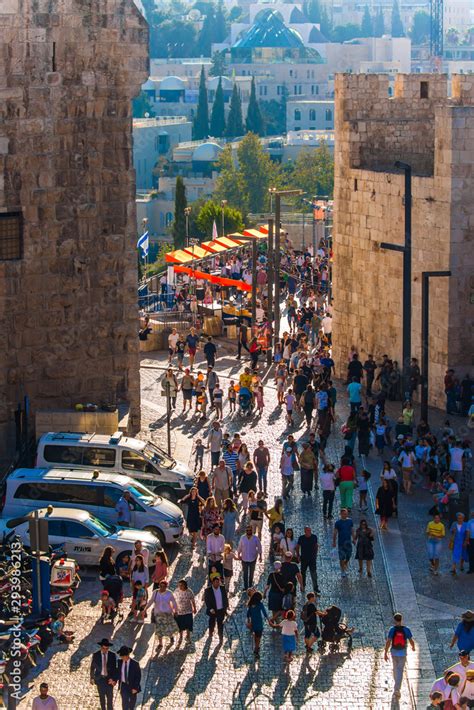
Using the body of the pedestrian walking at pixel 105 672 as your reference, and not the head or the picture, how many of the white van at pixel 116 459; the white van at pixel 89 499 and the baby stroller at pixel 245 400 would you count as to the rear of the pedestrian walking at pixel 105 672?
3

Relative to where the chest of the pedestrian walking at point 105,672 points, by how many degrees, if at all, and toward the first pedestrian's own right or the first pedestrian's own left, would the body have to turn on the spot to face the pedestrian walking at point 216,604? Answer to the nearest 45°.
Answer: approximately 135° to the first pedestrian's own left

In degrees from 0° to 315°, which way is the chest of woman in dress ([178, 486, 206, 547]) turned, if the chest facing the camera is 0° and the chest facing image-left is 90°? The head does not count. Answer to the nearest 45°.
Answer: approximately 0°

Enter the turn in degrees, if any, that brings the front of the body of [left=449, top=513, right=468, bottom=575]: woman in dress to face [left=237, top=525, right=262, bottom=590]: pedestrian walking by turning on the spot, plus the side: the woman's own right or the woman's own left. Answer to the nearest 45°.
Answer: approximately 90° to the woman's own right

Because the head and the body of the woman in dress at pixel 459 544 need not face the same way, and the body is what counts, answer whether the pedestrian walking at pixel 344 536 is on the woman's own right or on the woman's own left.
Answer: on the woman's own right

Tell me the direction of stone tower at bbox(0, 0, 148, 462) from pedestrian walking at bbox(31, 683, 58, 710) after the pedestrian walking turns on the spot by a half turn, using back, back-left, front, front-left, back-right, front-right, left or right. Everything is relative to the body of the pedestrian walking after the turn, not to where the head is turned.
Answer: front

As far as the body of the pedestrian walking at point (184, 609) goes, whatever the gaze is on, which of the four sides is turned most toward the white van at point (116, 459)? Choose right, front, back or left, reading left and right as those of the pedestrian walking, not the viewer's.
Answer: back

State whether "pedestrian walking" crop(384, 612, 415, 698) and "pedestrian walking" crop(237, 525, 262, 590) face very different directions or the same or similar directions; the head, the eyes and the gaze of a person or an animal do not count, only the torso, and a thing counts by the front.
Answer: very different directions

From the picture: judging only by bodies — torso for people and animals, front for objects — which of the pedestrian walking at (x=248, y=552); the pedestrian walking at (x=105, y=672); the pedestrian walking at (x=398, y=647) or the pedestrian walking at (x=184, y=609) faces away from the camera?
the pedestrian walking at (x=398, y=647)

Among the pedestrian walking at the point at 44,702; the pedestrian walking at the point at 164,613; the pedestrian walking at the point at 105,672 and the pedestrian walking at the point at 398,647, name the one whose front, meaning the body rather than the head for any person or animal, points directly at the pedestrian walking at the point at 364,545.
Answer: the pedestrian walking at the point at 398,647

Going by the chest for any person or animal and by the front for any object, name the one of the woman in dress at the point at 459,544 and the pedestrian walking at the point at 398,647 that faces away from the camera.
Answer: the pedestrian walking

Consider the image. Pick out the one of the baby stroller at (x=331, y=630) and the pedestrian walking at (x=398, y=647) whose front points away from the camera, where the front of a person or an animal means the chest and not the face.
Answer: the pedestrian walking
